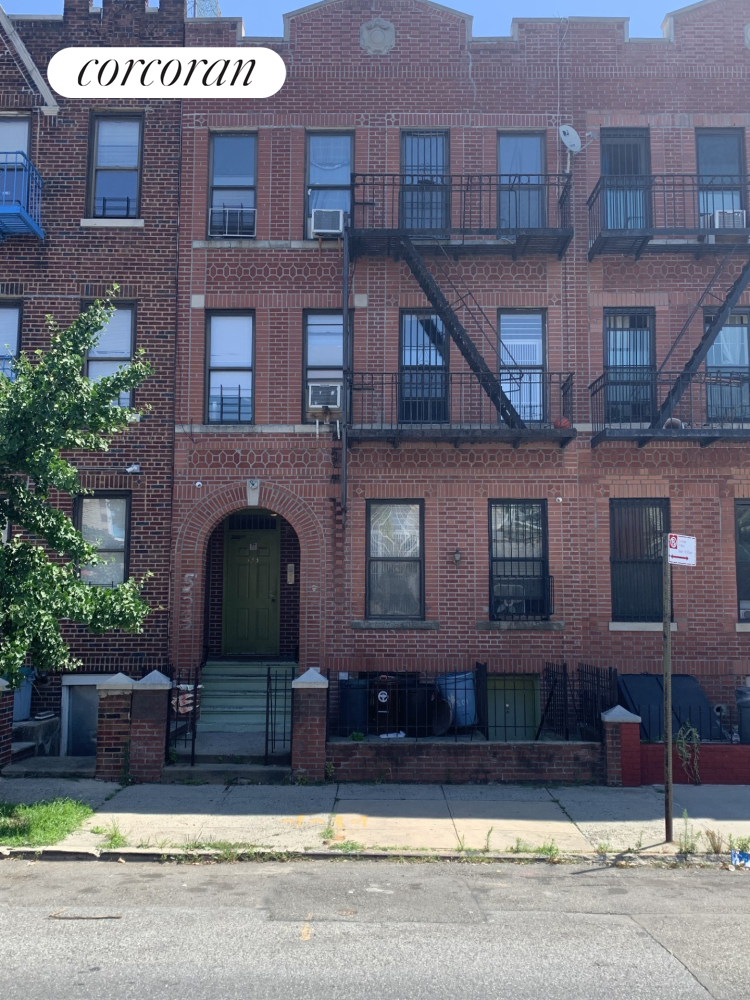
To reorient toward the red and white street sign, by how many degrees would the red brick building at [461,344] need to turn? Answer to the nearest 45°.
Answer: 0° — it already faces it

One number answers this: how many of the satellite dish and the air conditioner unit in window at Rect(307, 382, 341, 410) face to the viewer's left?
0

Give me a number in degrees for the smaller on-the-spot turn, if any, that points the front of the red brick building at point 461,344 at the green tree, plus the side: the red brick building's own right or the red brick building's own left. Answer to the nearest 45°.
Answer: approximately 45° to the red brick building's own right

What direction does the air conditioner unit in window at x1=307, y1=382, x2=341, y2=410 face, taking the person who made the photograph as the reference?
facing the viewer

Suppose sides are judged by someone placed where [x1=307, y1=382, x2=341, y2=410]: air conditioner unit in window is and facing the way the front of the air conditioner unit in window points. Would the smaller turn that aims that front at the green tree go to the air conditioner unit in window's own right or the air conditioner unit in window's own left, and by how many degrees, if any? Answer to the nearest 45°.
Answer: approximately 45° to the air conditioner unit in window's own right

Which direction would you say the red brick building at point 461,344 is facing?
toward the camera

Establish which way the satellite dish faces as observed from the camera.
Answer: facing the viewer and to the right of the viewer

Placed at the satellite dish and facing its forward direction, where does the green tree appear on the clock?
The green tree is roughly at 3 o'clock from the satellite dish.
